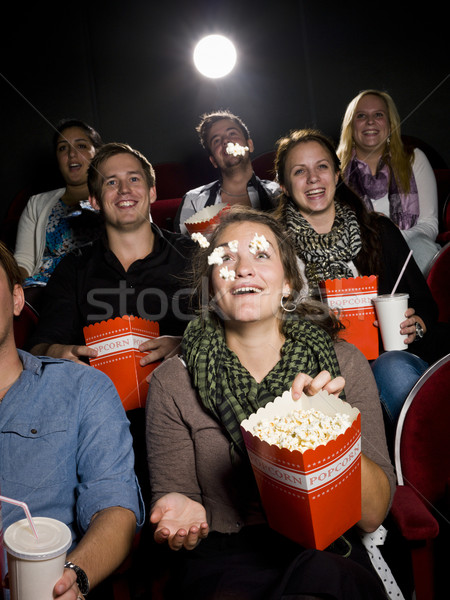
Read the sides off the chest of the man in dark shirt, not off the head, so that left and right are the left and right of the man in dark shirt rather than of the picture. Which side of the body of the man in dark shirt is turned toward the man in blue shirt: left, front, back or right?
front

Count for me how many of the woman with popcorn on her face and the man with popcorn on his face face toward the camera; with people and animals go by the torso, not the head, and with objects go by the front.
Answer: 2

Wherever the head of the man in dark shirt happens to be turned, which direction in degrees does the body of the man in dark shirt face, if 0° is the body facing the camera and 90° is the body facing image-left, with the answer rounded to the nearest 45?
approximately 0°

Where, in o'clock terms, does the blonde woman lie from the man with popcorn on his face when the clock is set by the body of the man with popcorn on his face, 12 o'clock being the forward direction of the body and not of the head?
The blonde woman is roughly at 9 o'clock from the man with popcorn on his face.

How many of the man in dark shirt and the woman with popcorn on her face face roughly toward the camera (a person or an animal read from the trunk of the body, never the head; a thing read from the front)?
2

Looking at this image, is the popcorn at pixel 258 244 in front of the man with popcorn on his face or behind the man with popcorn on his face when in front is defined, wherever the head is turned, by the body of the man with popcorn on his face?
in front

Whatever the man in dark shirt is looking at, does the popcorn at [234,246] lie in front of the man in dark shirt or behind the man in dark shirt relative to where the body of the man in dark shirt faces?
in front

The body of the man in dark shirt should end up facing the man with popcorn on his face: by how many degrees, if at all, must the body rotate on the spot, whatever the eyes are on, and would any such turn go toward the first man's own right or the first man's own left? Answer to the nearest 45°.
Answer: approximately 135° to the first man's own left
